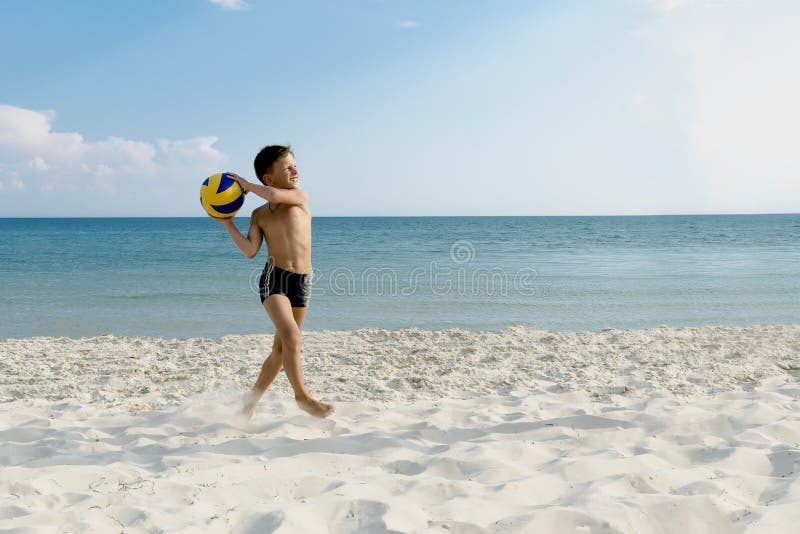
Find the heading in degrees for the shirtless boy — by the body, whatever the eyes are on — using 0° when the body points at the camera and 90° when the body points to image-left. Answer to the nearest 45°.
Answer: approximately 315°
